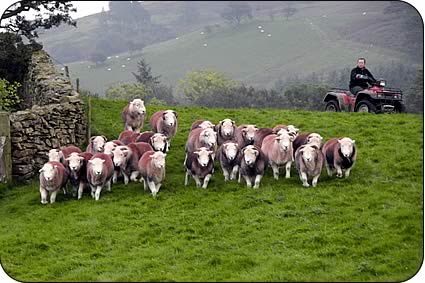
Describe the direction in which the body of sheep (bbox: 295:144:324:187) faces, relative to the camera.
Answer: toward the camera

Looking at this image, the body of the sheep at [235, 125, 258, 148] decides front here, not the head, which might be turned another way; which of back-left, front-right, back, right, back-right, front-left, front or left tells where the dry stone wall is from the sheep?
back-right

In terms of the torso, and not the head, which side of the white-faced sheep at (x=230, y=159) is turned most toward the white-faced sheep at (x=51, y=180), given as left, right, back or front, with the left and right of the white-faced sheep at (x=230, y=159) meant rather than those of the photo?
right

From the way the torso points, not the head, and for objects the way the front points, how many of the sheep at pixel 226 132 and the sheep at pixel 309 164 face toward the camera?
2

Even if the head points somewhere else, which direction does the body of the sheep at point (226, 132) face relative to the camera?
toward the camera

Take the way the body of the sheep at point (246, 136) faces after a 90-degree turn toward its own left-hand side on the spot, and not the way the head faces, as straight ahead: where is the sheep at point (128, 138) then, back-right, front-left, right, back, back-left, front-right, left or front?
back-left

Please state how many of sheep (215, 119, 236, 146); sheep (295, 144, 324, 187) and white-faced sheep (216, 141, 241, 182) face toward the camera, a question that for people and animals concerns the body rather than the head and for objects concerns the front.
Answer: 3

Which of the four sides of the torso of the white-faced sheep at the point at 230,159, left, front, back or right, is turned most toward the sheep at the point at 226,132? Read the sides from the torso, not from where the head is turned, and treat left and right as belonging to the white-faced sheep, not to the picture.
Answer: back

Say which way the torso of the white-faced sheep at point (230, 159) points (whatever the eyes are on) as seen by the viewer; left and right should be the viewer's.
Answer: facing the viewer

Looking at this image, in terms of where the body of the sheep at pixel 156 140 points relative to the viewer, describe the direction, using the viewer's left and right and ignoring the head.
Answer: facing the viewer and to the right of the viewer

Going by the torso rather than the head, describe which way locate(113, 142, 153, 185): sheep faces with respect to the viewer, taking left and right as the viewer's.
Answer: facing the viewer and to the left of the viewer
